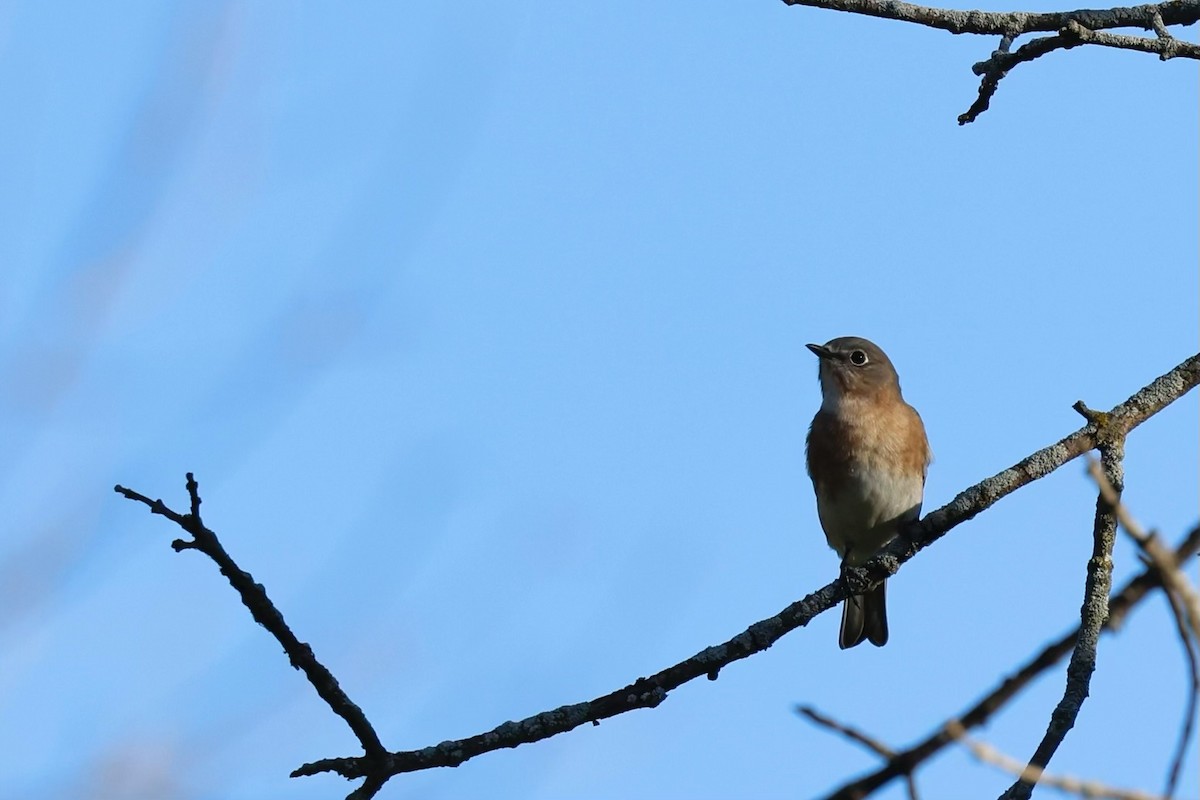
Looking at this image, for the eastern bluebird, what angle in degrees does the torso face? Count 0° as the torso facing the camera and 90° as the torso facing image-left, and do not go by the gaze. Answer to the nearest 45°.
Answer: approximately 0°
